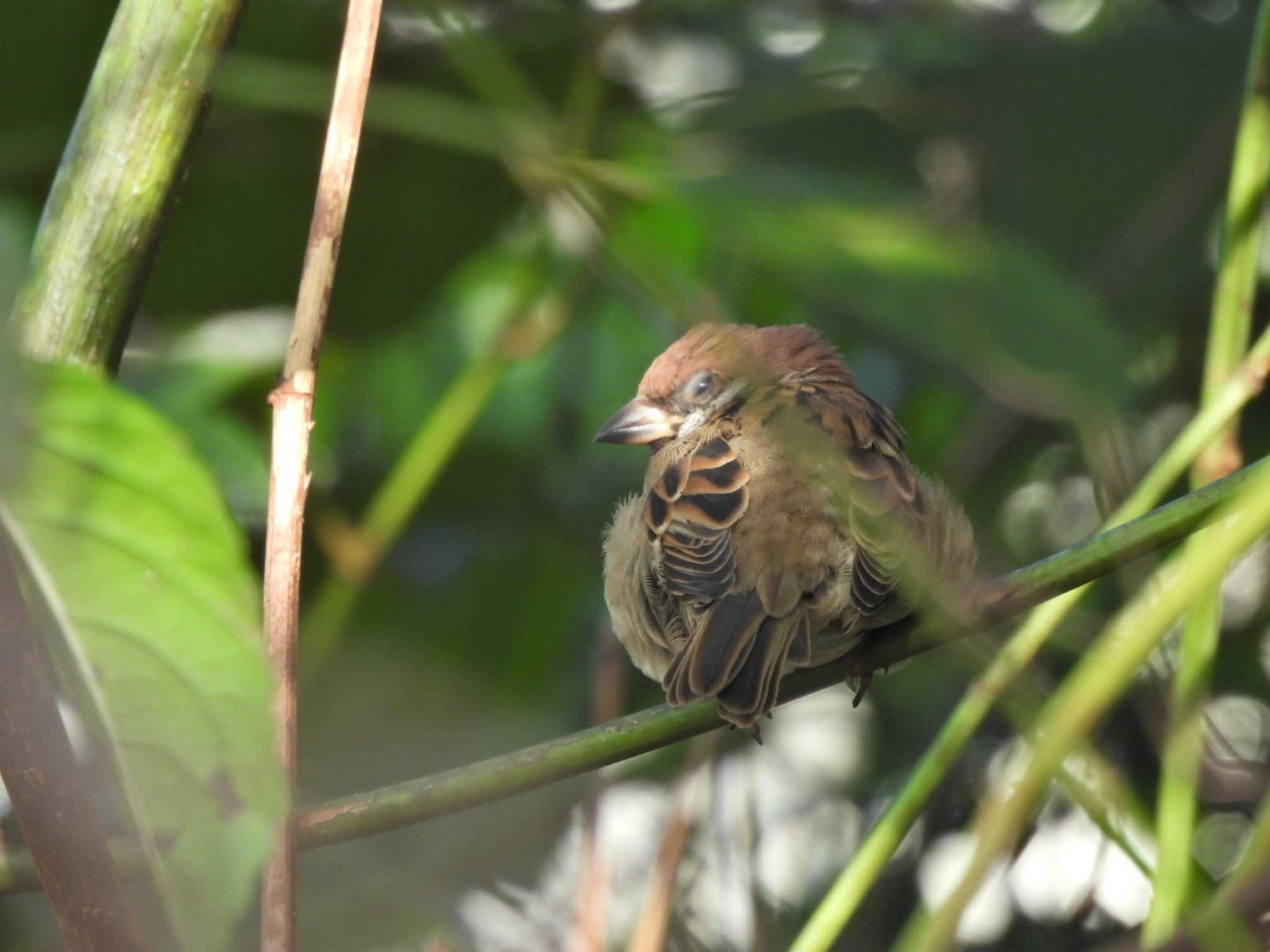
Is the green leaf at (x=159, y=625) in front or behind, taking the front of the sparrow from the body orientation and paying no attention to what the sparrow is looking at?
behind

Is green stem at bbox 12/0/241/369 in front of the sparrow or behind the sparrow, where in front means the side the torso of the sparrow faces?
behind

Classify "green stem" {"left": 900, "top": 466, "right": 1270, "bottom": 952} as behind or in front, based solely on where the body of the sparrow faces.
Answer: behind

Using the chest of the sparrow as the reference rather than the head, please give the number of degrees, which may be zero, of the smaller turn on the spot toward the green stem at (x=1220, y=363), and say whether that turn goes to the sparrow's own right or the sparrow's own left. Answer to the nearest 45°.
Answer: approximately 135° to the sparrow's own right

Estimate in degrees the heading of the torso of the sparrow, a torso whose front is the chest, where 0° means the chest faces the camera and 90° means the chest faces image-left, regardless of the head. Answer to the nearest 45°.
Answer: approximately 180°

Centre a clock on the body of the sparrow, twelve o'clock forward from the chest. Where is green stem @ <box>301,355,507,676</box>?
The green stem is roughly at 10 o'clock from the sparrow.

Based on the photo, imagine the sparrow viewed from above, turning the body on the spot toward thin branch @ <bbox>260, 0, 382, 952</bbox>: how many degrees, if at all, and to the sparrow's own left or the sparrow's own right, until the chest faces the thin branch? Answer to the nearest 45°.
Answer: approximately 90° to the sparrow's own left
